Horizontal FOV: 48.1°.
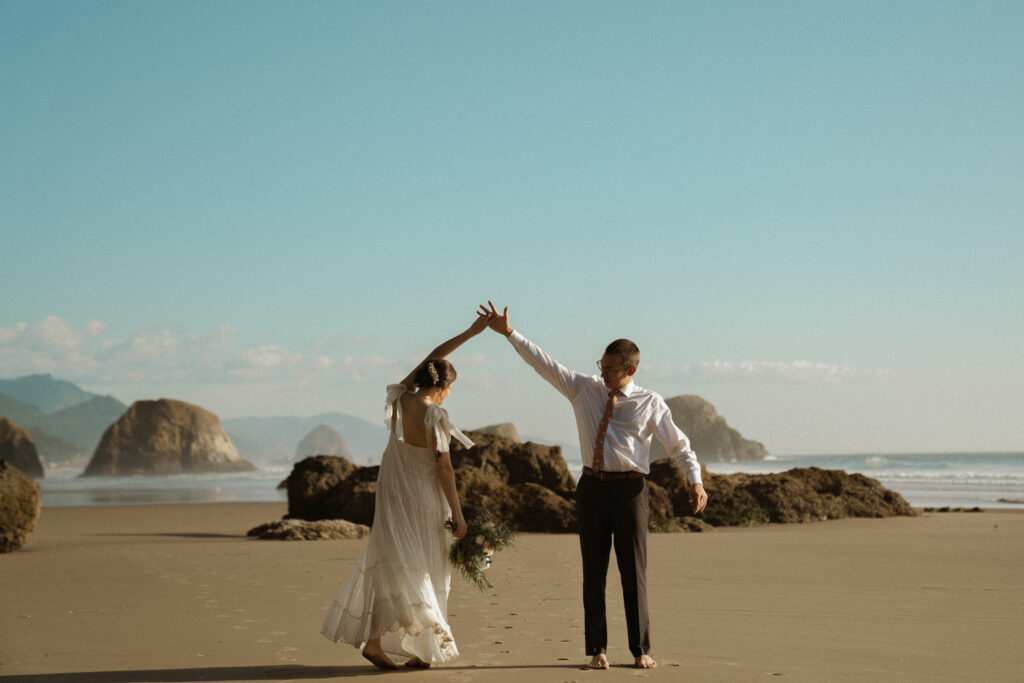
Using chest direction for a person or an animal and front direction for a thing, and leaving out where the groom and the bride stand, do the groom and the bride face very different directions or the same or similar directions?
very different directions

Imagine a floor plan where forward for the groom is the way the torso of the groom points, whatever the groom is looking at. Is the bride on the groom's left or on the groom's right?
on the groom's right

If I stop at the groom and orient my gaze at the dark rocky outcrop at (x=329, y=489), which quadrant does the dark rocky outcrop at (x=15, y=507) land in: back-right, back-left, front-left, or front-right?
front-left

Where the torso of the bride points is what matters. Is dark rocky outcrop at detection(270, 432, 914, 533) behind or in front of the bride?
in front

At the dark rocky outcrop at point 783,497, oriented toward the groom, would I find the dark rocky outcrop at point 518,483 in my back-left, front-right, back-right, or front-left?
front-right

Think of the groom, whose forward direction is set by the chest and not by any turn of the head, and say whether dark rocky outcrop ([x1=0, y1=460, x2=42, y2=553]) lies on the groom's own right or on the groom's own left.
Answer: on the groom's own right

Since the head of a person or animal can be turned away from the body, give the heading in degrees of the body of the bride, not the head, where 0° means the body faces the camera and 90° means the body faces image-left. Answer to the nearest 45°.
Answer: approximately 225°

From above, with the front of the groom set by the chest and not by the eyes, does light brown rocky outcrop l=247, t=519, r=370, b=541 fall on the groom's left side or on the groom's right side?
on the groom's right side

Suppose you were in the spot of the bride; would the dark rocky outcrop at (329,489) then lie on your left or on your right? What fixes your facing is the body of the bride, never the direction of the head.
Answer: on your left

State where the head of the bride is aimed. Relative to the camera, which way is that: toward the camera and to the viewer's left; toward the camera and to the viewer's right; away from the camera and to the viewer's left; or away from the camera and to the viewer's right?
away from the camera and to the viewer's right

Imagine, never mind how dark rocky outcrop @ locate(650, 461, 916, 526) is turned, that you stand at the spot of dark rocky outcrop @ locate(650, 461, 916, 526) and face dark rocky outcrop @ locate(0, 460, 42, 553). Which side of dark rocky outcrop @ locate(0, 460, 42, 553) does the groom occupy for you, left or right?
left

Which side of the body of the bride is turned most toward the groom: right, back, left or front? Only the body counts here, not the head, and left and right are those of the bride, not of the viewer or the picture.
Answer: right

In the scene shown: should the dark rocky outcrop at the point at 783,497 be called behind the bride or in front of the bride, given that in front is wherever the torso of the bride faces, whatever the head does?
in front

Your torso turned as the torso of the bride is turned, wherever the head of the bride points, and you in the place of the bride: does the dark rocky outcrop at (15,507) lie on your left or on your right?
on your left
